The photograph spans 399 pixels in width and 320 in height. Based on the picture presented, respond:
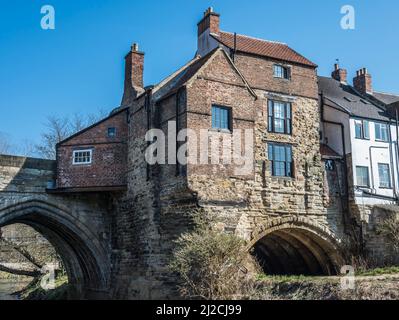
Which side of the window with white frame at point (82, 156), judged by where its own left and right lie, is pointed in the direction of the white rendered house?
left

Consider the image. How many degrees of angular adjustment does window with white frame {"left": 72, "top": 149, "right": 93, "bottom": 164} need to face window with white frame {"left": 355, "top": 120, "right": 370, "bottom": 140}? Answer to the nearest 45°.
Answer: approximately 90° to its left

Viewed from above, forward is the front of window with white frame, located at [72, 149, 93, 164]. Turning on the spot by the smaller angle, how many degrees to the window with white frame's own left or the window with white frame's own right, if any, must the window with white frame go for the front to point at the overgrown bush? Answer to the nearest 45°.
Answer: approximately 45° to the window with white frame's own left

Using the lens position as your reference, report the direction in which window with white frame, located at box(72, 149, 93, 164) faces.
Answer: facing the viewer
